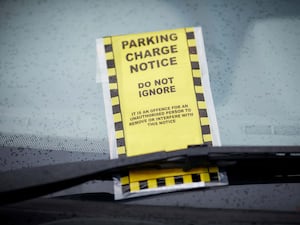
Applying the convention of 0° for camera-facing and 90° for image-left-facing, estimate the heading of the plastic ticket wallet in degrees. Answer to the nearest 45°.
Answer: approximately 0°
